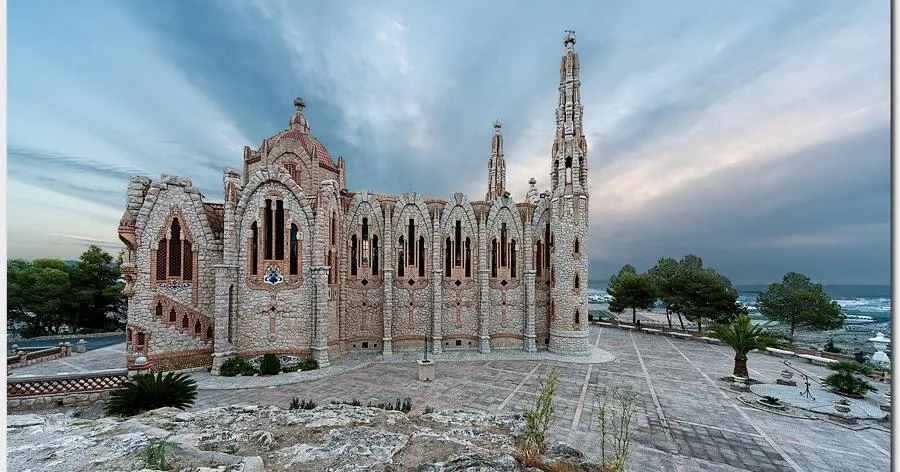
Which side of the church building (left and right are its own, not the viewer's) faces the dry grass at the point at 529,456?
right

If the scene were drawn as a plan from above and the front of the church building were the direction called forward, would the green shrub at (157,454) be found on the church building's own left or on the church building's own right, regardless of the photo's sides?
on the church building's own right

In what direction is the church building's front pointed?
to the viewer's right

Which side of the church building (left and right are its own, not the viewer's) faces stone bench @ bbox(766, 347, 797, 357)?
front

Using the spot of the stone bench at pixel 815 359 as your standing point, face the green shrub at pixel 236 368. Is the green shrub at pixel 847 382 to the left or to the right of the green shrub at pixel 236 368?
left

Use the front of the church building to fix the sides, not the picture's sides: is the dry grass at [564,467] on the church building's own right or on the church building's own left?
on the church building's own right
